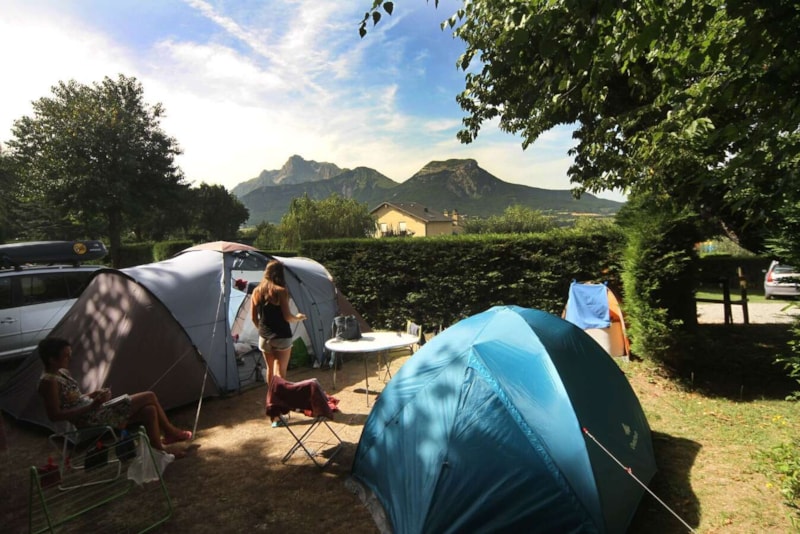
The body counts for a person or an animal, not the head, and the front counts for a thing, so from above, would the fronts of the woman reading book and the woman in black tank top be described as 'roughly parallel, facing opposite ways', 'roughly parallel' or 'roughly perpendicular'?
roughly perpendicular

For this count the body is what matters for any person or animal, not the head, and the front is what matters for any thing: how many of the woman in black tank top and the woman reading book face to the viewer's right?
1

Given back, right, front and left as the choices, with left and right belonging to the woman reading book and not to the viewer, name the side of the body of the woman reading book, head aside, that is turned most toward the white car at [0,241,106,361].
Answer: left

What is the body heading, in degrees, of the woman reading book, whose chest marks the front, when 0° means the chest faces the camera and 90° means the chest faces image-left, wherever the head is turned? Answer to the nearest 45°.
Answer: approximately 270°

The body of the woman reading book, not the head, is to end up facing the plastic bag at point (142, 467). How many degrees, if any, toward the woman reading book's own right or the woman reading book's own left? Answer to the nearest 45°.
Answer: approximately 45° to the woman reading book's own right

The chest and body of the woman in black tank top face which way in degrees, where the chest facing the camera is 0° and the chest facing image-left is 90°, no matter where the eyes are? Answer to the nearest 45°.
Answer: approximately 180°

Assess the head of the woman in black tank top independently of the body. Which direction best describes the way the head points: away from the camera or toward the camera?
away from the camera
